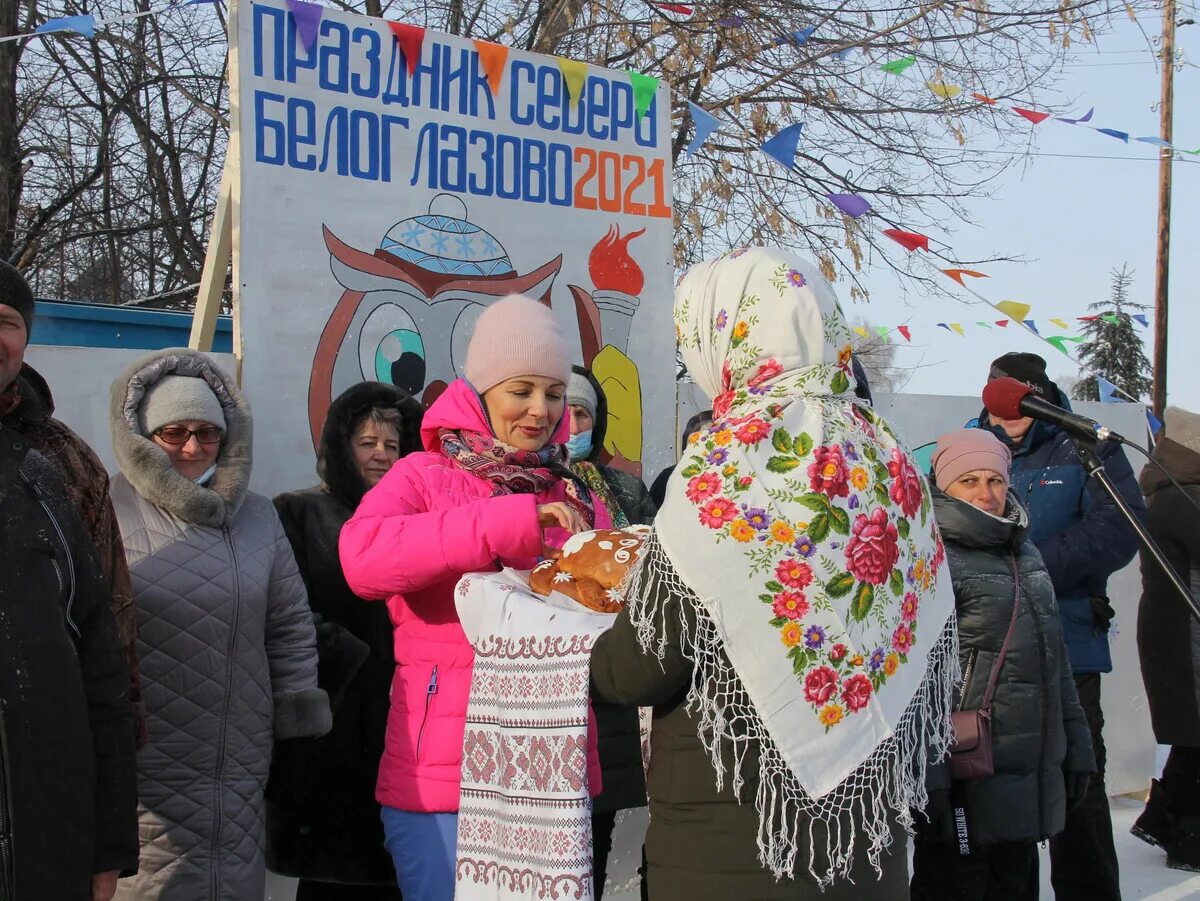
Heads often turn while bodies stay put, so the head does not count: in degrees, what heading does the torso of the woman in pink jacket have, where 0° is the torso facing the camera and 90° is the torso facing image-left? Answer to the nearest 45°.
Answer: approximately 315°

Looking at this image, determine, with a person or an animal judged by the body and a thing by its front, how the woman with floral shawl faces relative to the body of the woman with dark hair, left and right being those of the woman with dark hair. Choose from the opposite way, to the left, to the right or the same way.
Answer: the opposite way

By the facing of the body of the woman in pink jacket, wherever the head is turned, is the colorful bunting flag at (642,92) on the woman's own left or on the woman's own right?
on the woman's own left

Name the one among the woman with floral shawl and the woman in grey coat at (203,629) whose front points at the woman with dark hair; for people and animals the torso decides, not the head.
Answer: the woman with floral shawl

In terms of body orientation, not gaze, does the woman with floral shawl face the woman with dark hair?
yes

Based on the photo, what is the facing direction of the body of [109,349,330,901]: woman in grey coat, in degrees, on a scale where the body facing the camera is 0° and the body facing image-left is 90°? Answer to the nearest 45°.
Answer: approximately 0°

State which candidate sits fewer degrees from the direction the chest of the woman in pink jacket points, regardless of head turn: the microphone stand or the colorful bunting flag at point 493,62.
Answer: the microphone stand

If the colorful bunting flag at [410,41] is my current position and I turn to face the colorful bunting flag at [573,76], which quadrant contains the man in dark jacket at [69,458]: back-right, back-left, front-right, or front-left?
back-right

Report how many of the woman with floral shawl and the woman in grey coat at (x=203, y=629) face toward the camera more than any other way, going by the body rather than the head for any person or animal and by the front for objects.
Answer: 1

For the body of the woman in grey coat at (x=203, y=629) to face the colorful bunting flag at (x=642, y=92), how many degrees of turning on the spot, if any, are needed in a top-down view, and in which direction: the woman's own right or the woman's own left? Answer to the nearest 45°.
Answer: approximately 135° to the woman's own left

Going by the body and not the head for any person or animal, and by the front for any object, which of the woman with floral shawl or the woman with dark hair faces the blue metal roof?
the woman with floral shawl

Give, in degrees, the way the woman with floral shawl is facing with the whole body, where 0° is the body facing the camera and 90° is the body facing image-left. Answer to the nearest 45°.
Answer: approximately 135°

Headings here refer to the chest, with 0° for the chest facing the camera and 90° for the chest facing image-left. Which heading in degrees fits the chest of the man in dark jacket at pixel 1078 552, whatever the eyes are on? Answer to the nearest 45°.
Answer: approximately 45°

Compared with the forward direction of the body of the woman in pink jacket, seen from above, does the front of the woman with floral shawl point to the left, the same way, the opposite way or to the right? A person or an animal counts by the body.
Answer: the opposite way

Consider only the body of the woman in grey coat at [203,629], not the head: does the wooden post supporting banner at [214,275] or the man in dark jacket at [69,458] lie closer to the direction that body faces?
the man in dark jacket
